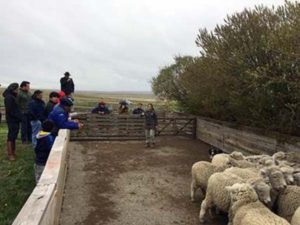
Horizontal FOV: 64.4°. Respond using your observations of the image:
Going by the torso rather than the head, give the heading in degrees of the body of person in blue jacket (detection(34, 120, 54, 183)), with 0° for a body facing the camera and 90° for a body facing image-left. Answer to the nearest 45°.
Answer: approximately 225°

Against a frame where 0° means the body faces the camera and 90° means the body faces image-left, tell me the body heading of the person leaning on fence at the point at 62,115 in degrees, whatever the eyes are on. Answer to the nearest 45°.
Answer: approximately 270°

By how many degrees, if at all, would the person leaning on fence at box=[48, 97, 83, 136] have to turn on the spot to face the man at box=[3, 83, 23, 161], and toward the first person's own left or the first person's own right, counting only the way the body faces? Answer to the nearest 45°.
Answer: approximately 135° to the first person's own left

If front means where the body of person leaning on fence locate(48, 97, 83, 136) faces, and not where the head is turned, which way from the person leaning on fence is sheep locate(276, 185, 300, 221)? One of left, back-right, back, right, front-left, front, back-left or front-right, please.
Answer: front-right

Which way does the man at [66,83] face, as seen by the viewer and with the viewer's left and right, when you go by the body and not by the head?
facing the viewer

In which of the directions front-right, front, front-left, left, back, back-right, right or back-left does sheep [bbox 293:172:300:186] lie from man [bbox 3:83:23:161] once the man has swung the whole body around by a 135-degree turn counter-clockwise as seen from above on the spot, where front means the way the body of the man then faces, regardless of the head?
back
